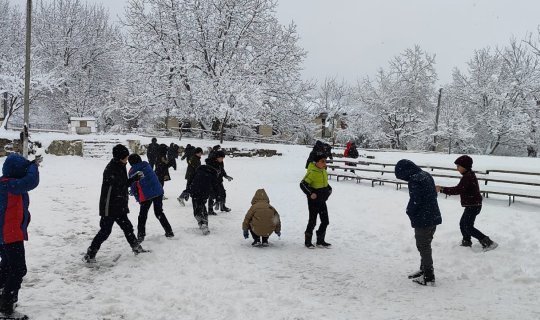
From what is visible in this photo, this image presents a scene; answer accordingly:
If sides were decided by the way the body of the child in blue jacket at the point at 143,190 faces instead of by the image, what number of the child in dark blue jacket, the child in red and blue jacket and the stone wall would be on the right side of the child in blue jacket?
1

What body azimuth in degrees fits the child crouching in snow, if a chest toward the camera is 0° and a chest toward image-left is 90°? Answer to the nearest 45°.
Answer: approximately 180°

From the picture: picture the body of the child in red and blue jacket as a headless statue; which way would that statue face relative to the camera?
to the viewer's right

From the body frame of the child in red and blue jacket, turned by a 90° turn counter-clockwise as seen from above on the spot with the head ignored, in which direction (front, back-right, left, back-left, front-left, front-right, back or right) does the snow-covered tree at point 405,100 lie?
front-right

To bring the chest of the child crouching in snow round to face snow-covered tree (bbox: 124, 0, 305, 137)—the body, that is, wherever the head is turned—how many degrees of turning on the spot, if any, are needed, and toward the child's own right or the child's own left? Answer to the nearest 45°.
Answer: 0° — they already face it

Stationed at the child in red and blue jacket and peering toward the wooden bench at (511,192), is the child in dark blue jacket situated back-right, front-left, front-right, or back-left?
front-right
